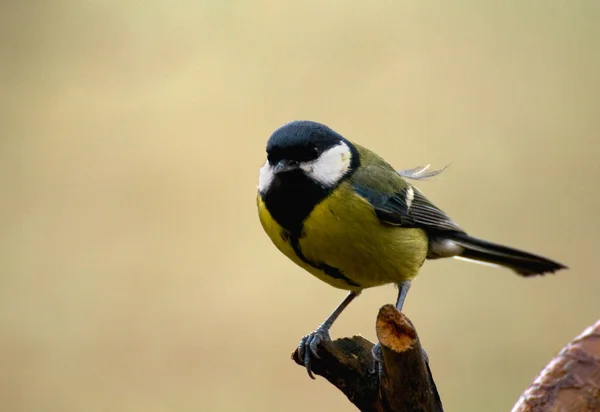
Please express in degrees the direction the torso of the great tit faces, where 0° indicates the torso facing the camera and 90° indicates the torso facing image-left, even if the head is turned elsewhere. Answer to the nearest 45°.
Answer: approximately 45°

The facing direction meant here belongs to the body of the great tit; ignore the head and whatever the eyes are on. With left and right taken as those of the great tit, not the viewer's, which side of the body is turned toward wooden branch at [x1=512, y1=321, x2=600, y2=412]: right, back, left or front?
left
